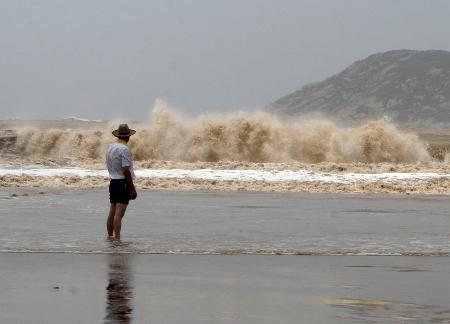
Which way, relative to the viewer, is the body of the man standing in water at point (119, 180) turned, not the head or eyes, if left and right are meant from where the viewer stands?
facing away from the viewer and to the right of the viewer
